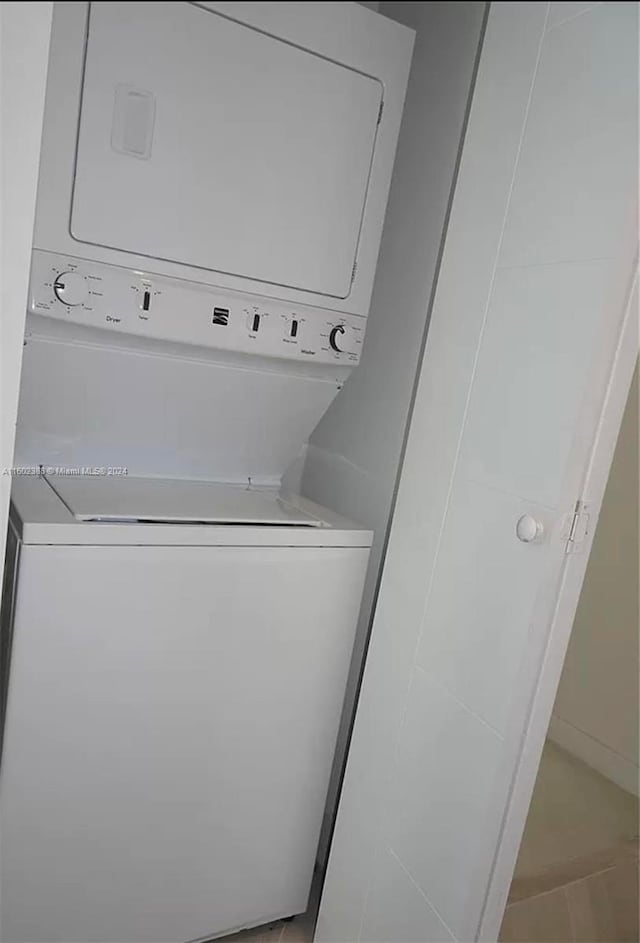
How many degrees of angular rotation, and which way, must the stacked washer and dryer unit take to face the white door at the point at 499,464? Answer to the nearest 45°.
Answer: approximately 90° to its left

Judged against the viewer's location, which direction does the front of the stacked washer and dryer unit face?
facing the viewer
